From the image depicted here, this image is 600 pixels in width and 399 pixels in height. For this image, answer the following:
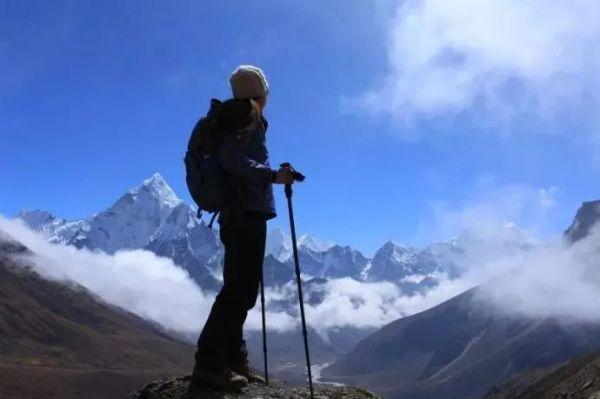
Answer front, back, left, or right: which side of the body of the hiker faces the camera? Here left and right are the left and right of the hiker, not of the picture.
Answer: right
